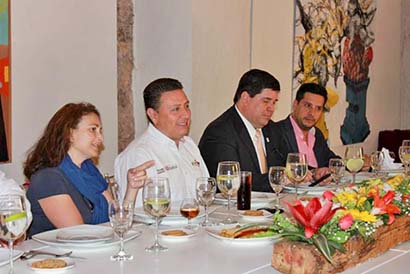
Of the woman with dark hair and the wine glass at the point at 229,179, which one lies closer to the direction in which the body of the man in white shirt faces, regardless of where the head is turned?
the wine glass

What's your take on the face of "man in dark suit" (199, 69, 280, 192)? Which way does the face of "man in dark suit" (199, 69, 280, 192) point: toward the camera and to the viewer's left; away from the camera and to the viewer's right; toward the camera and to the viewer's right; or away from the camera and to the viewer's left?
toward the camera and to the viewer's right

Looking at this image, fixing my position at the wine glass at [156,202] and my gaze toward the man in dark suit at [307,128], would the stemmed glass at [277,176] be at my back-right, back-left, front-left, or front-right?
front-right

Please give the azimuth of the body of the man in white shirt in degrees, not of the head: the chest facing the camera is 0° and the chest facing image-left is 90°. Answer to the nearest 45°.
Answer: approximately 315°

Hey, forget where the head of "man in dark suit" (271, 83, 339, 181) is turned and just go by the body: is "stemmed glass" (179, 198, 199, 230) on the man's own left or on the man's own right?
on the man's own right

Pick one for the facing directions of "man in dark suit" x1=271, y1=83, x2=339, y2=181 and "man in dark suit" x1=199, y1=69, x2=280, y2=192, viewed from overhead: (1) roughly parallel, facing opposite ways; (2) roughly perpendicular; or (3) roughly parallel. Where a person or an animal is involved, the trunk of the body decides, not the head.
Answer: roughly parallel

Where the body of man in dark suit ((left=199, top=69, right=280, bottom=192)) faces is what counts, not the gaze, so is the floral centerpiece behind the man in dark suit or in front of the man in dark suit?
in front

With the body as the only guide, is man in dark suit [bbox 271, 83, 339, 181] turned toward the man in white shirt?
no

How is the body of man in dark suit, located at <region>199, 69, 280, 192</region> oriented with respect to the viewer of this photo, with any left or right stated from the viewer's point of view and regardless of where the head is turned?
facing the viewer and to the right of the viewer

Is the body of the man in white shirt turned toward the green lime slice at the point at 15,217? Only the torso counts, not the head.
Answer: no

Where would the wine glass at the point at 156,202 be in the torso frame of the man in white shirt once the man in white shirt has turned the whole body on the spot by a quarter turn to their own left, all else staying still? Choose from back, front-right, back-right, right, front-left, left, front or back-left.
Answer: back-right

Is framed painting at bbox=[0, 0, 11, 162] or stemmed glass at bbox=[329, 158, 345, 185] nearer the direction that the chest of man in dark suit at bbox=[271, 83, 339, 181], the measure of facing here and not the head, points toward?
the stemmed glass

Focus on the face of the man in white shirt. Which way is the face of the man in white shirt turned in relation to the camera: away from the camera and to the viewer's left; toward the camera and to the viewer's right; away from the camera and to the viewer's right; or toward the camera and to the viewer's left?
toward the camera and to the viewer's right

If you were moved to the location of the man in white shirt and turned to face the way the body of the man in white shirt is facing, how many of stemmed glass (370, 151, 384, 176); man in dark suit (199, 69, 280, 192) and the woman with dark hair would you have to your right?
1

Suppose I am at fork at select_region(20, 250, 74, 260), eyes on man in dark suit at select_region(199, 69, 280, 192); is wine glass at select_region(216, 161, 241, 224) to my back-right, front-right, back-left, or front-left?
front-right
